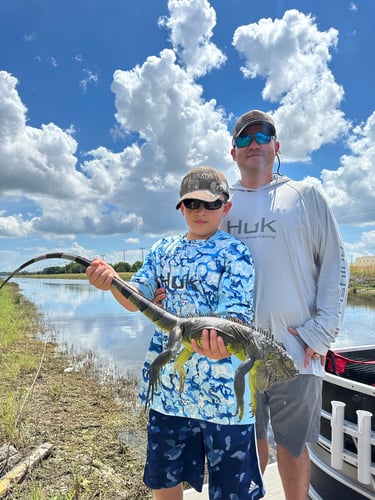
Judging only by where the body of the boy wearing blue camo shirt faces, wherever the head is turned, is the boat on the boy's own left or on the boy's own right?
on the boy's own left

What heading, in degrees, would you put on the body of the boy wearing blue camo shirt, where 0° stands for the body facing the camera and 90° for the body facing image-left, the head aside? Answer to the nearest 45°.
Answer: approximately 0°

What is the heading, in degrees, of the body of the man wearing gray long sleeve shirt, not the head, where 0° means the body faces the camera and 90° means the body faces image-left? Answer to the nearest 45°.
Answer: approximately 45°

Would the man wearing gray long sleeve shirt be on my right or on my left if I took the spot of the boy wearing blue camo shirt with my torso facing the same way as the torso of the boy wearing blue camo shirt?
on my left

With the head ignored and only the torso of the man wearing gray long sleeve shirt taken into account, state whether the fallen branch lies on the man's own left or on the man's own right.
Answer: on the man's own right

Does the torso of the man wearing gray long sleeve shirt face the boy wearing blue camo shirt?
yes
